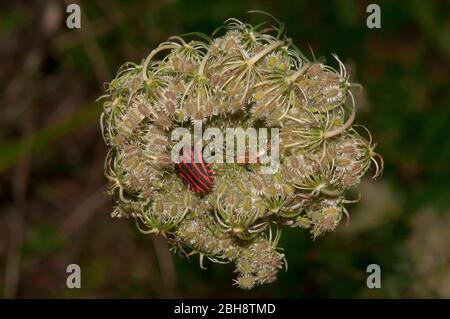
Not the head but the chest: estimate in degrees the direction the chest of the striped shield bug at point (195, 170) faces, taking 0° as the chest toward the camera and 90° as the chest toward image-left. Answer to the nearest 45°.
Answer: approximately 135°
